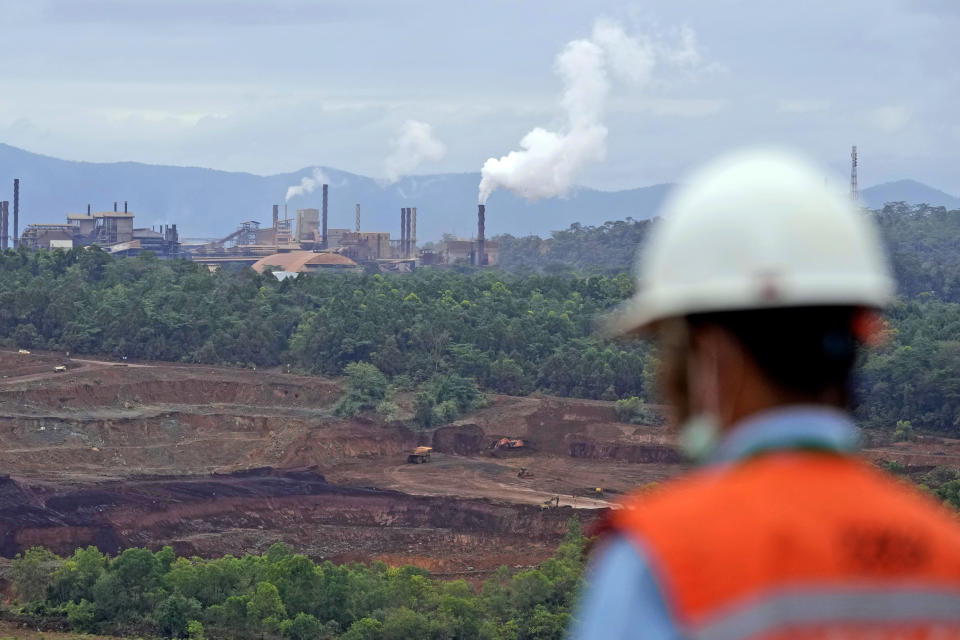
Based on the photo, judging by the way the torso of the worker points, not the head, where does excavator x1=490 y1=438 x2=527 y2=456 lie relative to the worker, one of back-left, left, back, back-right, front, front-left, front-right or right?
front-right

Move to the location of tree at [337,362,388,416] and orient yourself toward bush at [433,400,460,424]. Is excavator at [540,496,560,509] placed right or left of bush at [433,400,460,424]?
right

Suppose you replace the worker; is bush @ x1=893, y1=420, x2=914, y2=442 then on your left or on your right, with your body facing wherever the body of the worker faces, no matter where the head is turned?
on your right

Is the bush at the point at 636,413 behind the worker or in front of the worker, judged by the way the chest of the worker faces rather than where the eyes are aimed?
in front

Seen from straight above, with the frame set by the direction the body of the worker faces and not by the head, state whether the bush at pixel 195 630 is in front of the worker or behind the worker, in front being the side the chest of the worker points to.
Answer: in front

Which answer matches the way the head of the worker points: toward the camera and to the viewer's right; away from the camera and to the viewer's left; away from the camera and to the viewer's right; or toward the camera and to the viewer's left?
away from the camera and to the viewer's left

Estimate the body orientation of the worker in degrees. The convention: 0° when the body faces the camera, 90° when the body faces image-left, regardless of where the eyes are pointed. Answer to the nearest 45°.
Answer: approximately 135°

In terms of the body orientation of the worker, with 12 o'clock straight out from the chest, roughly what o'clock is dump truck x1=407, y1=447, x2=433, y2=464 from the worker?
The dump truck is roughly at 1 o'clock from the worker.
